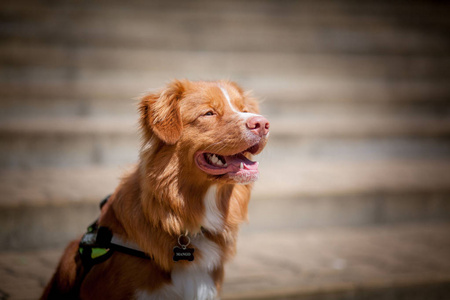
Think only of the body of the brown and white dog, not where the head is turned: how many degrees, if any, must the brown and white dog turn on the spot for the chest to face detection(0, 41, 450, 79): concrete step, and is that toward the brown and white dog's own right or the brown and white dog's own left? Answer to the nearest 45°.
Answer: approximately 135° to the brown and white dog's own left

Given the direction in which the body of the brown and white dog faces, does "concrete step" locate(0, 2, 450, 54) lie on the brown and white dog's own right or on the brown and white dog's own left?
on the brown and white dog's own left

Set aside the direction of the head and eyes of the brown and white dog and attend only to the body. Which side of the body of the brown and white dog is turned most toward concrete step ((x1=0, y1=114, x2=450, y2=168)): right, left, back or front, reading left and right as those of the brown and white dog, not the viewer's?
left

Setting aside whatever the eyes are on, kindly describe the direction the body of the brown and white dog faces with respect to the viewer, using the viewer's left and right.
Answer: facing the viewer and to the right of the viewer
